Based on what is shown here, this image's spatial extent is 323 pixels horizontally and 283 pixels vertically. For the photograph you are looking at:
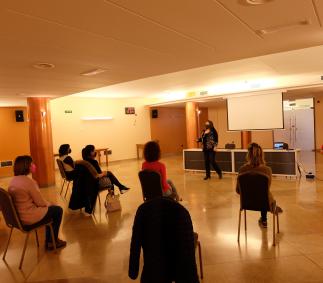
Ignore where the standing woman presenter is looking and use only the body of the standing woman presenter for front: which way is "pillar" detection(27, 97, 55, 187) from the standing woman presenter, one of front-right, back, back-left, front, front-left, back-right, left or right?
front-right

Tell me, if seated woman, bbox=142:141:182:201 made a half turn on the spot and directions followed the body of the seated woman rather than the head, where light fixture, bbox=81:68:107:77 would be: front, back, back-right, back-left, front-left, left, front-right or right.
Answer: right

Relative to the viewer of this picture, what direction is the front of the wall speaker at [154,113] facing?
facing the viewer

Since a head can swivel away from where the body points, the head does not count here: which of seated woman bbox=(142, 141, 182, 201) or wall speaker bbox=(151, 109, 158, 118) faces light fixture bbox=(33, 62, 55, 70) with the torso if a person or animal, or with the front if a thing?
the wall speaker

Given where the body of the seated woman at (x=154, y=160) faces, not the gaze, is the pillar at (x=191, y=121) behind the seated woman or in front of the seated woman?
in front

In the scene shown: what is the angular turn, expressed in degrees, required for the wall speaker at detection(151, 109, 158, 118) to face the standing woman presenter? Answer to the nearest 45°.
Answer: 0° — it already faces them

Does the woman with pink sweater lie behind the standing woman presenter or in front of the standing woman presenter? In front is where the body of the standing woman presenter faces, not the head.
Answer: in front

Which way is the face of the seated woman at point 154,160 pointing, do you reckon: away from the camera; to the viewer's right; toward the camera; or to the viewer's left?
away from the camera

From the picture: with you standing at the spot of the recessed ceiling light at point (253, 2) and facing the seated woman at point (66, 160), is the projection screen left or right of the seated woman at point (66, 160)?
right

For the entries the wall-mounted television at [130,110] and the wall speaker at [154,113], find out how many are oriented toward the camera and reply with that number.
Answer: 2

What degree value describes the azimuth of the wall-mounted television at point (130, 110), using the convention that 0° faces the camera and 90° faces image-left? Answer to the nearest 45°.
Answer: approximately 0°

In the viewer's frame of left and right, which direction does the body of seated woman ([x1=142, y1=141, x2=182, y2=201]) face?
facing away from the viewer and to the right of the viewer

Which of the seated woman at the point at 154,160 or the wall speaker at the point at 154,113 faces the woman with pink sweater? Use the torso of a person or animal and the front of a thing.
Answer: the wall speaker

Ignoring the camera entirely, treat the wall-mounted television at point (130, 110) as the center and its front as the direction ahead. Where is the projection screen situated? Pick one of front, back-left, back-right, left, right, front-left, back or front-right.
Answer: front-left

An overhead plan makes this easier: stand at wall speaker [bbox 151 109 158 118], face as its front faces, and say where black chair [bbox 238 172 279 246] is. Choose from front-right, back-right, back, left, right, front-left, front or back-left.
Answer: front

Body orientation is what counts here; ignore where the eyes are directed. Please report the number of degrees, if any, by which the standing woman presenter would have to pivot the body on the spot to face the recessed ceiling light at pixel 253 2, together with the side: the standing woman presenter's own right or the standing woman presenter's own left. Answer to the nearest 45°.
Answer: approximately 45° to the standing woman presenter's own left

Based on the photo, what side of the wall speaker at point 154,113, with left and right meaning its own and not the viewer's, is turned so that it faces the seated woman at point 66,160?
front

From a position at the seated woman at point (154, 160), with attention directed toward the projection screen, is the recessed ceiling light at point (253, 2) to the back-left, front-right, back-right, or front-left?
back-right
